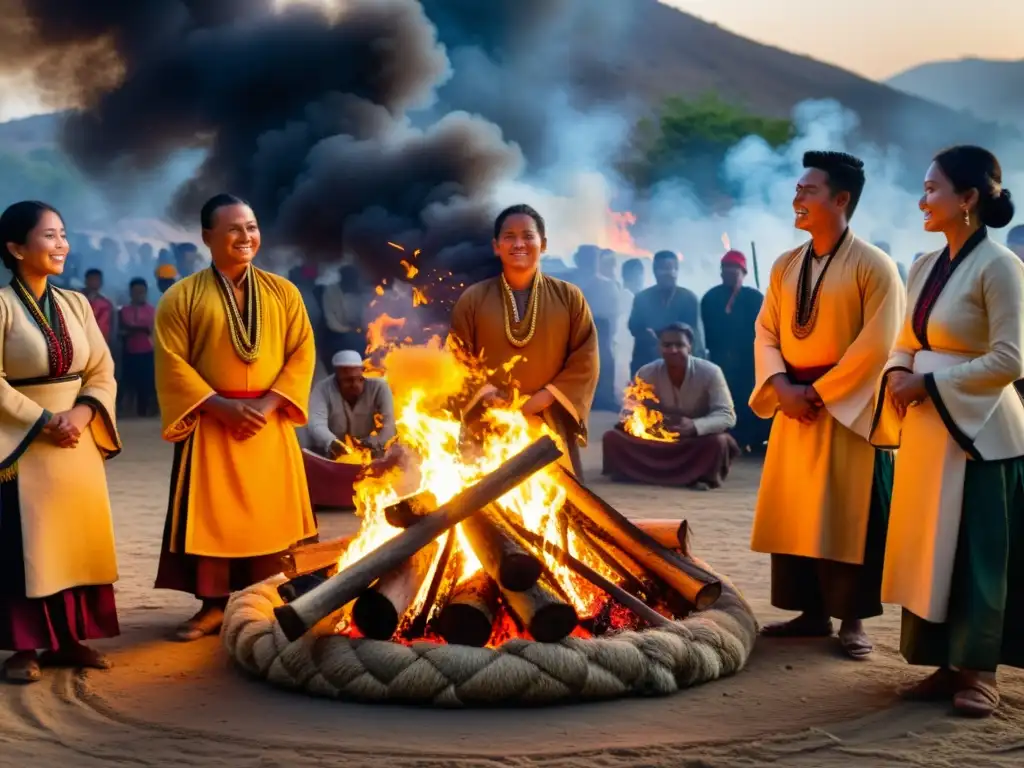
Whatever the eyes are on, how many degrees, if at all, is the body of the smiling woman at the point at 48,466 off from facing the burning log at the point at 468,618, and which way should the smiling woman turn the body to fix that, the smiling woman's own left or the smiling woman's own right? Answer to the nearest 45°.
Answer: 0° — they already face it

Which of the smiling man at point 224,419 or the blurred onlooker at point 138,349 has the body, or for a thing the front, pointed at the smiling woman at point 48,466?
the blurred onlooker

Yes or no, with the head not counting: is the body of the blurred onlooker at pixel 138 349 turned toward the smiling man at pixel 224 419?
yes

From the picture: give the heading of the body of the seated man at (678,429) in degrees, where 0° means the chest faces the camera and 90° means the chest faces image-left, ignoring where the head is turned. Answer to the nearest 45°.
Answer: approximately 0°

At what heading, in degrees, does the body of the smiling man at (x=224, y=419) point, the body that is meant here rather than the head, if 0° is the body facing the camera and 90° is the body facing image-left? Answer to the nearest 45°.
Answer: approximately 315°

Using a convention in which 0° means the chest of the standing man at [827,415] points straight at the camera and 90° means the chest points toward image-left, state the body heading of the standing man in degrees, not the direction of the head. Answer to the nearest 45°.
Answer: approximately 45°
